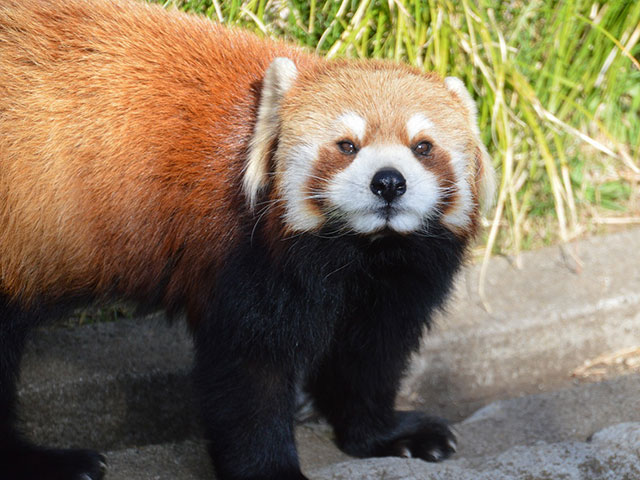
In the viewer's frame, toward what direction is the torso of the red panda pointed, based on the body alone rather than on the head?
to the viewer's right
